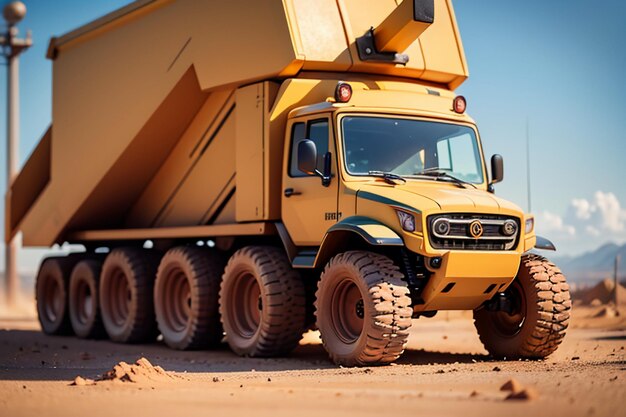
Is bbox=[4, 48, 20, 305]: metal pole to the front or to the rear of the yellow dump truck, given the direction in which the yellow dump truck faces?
to the rear

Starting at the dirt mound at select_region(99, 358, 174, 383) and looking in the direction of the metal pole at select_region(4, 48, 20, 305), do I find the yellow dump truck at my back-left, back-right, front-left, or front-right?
front-right

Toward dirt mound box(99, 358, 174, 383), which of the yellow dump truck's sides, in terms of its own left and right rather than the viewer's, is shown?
right

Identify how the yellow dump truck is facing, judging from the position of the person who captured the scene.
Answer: facing the viewer and to the right of the viewer

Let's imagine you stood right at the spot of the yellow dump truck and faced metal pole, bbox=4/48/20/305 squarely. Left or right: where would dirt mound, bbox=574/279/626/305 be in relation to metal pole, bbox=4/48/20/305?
right

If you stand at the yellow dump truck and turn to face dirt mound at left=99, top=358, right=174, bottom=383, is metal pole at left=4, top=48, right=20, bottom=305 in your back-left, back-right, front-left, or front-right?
back-right

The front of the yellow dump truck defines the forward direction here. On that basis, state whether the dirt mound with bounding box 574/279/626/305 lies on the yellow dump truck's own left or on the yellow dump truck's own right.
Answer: on the yellow dump truck's own left
